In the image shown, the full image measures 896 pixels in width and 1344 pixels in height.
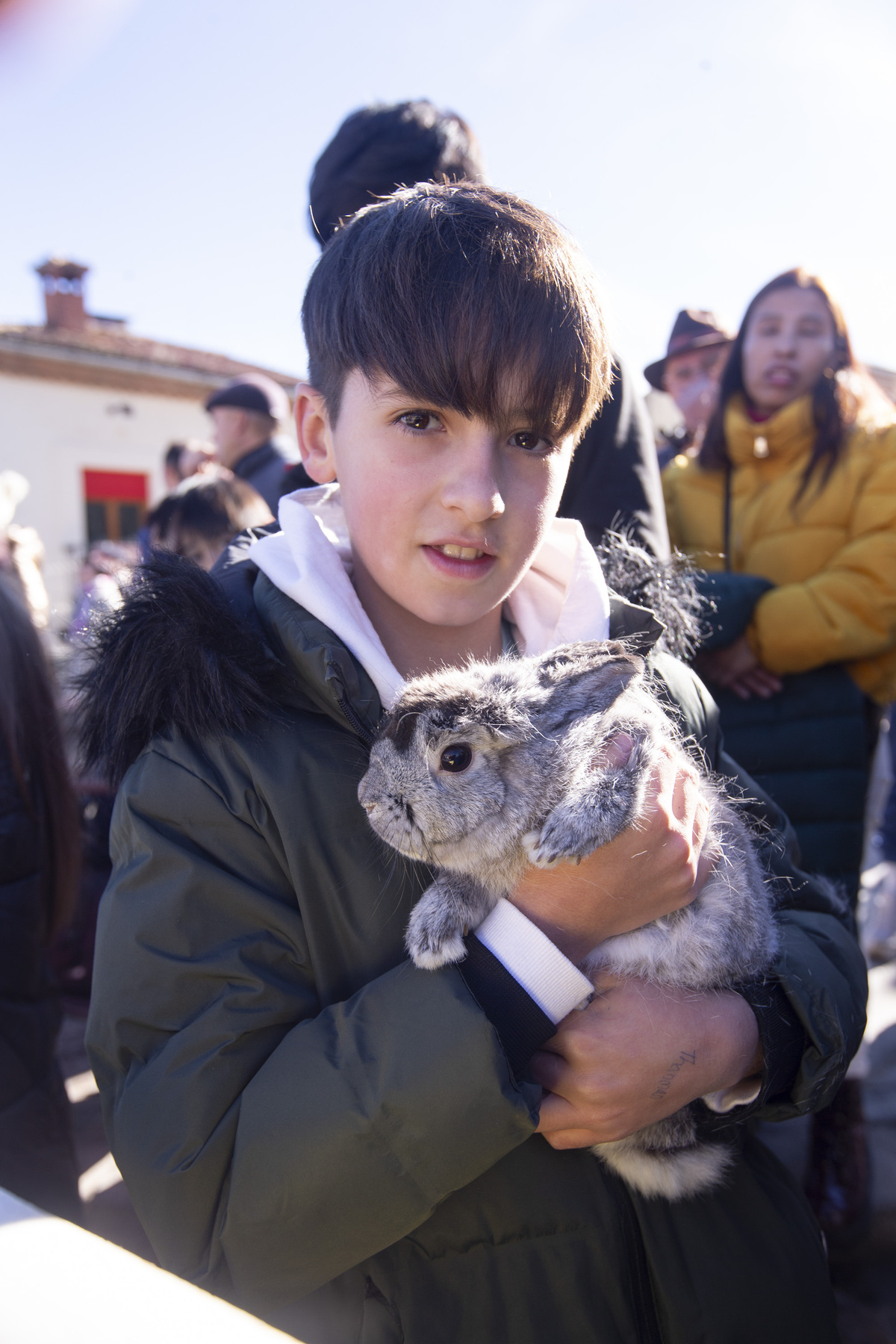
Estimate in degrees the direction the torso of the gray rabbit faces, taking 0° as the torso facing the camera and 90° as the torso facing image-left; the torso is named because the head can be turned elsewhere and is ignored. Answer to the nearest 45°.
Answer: approximately 90°

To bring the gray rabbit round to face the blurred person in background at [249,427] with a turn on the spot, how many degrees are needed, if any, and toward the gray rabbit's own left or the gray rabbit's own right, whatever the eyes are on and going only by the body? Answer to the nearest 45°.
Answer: approximately 45° to the gray rabbit's own right

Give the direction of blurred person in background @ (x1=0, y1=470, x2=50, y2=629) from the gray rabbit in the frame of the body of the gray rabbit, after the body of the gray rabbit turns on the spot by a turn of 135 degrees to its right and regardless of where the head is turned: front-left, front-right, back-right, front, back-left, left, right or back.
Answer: left

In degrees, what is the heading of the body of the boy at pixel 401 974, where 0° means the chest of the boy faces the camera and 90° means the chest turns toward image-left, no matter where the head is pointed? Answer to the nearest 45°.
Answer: approximately 315°

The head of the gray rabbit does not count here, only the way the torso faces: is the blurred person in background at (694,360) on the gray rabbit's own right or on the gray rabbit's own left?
on the gray rabbit's own right

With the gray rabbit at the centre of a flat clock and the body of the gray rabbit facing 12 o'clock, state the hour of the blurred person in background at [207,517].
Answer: The blurred person in background is roughly at 2 o'clock from the gray rabbit.
